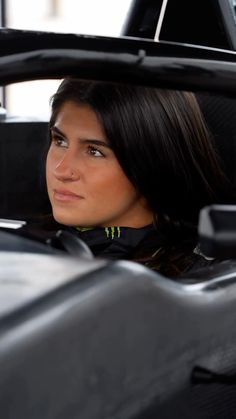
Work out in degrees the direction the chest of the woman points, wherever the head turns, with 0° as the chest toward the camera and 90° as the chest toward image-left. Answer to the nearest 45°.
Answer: approximately 45°
